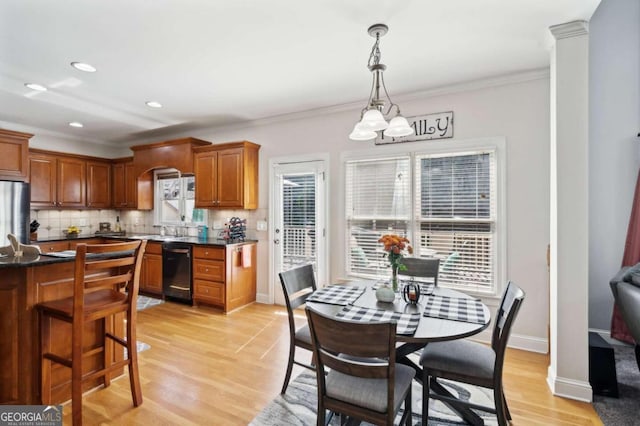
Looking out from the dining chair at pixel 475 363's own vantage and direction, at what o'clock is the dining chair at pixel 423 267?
the dining chair at pixel 423 267 is roughly at 2 o'clock from the dining chair at pixel 475 363.

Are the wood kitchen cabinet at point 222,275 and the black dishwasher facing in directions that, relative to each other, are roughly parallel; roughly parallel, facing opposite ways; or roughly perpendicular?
roughly parallel

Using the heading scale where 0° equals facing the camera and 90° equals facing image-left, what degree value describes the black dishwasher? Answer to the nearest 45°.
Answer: approximately 45°

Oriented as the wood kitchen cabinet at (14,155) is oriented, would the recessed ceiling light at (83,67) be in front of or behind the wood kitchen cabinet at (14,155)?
in front

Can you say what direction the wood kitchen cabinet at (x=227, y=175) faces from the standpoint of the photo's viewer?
facing the viewer and to the left of the viewer

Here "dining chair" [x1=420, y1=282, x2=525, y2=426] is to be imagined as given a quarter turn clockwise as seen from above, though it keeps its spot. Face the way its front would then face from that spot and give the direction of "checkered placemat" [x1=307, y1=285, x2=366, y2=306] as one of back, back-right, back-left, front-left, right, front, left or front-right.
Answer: left

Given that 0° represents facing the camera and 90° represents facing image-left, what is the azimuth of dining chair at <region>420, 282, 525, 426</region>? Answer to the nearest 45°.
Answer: approximately 90°

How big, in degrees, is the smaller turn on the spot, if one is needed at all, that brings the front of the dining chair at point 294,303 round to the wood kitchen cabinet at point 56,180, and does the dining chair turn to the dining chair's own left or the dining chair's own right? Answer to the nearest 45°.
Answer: approximately 180°

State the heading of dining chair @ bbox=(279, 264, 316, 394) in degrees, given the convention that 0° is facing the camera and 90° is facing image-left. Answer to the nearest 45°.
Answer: approximately 315°

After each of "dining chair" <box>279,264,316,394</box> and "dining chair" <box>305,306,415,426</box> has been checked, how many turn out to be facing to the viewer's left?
0

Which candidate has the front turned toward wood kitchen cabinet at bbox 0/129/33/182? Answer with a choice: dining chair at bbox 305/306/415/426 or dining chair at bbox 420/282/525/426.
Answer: dining chair at bbox 420/282/525/426

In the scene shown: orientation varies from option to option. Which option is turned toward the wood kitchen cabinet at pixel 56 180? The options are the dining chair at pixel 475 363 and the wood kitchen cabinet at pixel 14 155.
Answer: the dining chair
